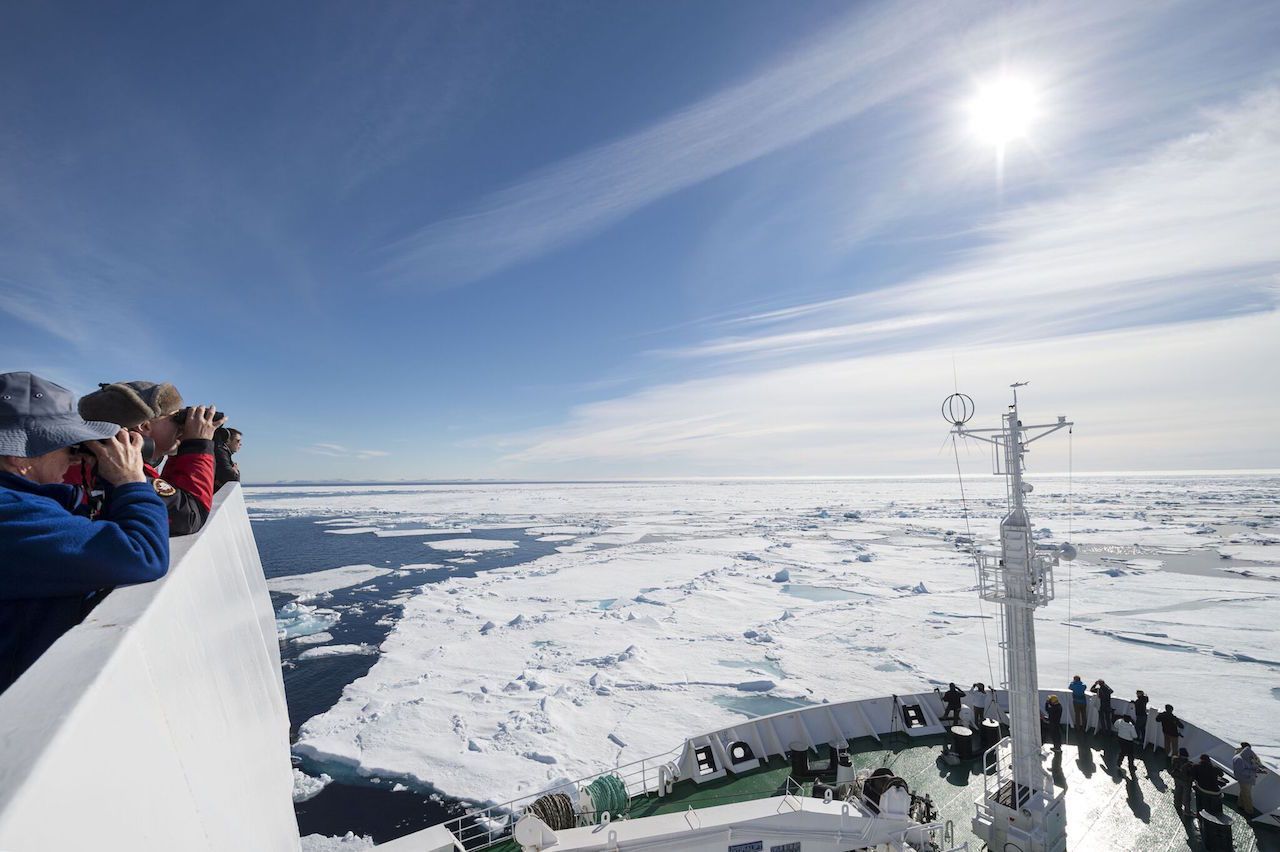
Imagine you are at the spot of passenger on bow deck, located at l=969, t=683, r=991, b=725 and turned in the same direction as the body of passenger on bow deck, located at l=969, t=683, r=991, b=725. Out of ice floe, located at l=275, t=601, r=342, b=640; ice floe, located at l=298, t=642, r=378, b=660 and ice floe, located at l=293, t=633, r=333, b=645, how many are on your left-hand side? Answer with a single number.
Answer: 3

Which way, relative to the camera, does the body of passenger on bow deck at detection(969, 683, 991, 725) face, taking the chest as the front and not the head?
away from the camera

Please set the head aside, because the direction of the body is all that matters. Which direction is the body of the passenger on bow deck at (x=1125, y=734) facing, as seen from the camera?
away from the camera

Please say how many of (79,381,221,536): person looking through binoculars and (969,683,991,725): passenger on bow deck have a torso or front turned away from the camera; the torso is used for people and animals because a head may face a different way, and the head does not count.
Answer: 1

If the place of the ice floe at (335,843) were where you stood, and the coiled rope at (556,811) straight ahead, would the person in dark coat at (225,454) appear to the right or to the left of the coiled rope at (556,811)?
right

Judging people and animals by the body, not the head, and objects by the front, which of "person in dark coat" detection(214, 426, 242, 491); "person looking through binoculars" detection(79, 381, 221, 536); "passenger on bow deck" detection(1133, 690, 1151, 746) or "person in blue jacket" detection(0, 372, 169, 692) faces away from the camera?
the passenger on bow deck

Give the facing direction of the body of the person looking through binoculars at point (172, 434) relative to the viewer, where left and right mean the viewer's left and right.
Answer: facing to the right of the viewer

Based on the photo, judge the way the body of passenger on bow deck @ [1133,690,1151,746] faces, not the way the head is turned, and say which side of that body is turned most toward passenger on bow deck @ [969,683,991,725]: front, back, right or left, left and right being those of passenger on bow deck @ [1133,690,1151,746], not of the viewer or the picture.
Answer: left
